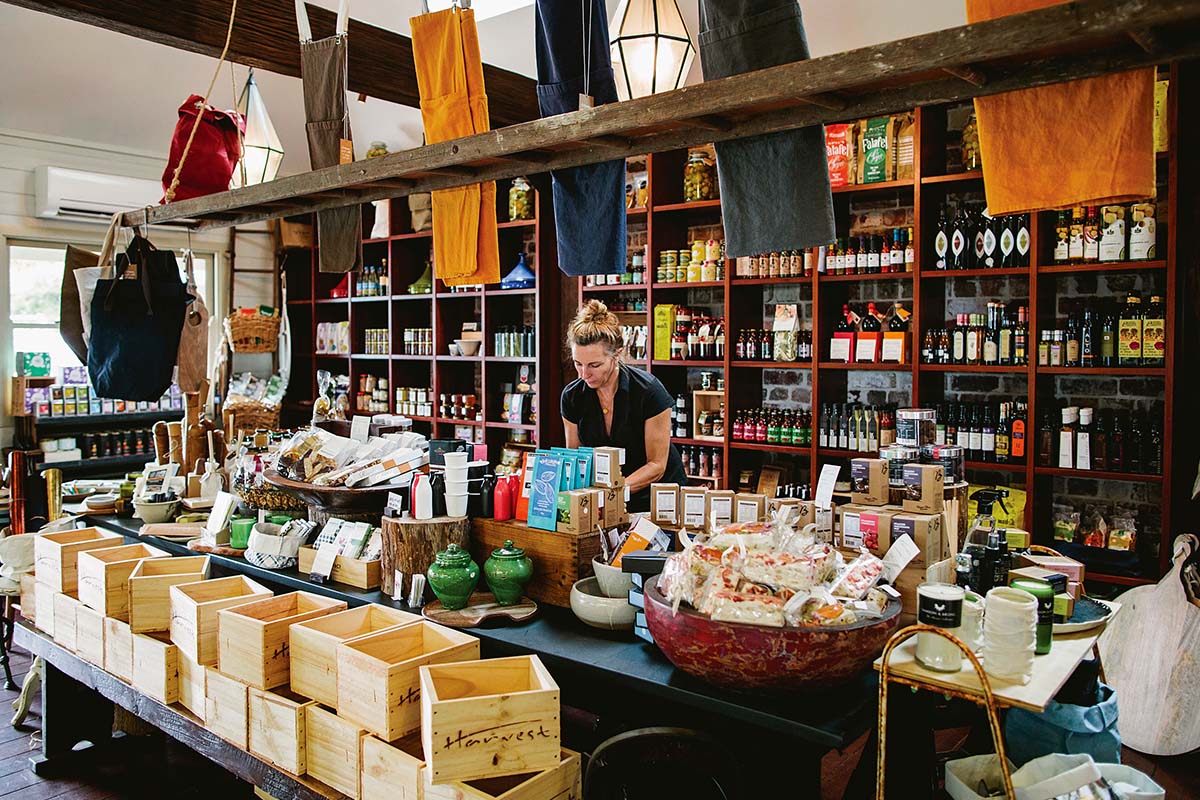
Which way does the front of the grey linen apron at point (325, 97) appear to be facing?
toward the camera

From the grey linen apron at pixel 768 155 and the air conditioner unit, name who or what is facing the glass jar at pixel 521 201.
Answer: the air conditioner unit

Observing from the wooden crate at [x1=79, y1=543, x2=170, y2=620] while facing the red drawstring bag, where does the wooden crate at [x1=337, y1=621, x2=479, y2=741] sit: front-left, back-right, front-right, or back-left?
back-right

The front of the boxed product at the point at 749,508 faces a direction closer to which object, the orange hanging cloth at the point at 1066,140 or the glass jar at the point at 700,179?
the orange hanging cloth

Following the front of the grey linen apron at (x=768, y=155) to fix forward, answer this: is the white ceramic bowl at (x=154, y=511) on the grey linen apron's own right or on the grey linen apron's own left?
on the grey linen apron's own right

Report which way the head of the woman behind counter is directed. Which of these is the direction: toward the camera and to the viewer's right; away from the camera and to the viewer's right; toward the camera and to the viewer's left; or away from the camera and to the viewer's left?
toward the camera and to the viewer's left

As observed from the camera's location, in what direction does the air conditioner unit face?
facing the viewer and to the right of the viewer

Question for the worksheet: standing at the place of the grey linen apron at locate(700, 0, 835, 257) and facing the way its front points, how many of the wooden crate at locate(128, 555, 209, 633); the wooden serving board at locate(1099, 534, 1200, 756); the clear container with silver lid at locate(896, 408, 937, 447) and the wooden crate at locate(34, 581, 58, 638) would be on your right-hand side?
2

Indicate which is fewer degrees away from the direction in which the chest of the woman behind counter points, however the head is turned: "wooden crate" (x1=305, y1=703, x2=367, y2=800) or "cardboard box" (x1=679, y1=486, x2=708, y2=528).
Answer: the wooden crate

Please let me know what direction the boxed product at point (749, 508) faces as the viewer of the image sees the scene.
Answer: facing the viewer

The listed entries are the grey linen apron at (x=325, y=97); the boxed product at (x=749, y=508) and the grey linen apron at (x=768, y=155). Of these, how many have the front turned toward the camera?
3

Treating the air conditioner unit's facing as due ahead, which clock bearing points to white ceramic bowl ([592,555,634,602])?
The white ceramic bowl is roughly at 1 o'clock from the air conditioner unit.

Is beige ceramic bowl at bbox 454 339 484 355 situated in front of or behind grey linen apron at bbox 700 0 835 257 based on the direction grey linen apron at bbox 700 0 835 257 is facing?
behind

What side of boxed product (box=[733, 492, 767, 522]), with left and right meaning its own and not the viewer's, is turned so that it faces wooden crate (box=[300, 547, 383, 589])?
right

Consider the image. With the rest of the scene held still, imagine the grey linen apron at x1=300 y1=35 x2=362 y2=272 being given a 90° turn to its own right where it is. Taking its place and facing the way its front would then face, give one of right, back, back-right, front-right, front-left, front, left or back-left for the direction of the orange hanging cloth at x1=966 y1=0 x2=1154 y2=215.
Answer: back-left

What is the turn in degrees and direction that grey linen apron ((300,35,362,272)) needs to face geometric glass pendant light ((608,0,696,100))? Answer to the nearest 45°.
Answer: approximately 45° to its left
